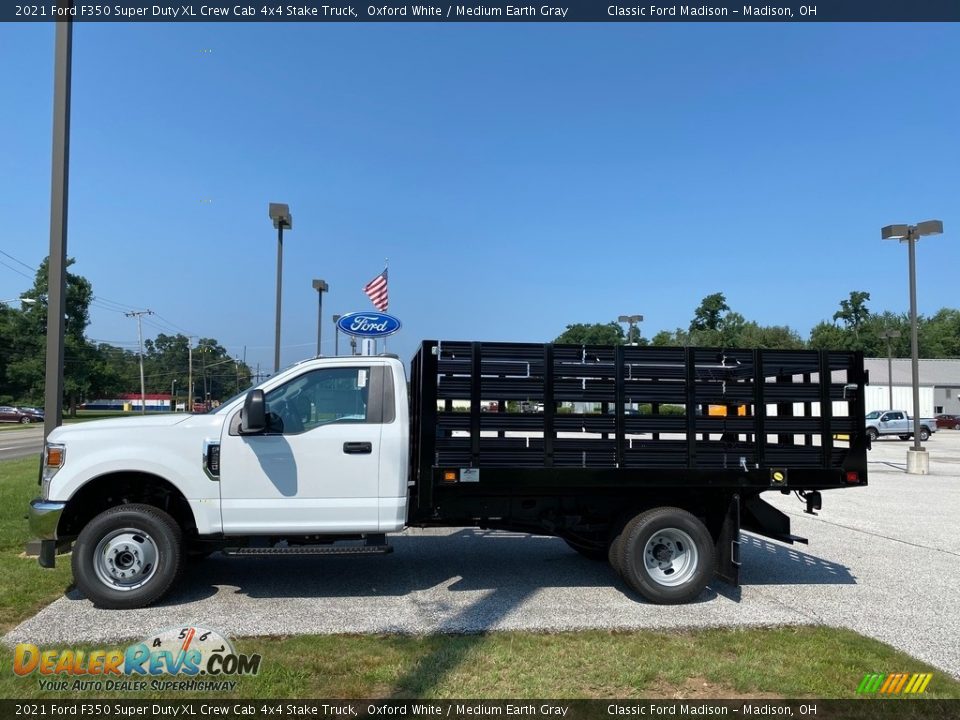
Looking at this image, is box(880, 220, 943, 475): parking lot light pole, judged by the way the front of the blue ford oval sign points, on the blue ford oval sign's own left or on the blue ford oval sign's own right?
on the blue ford oval sign's own left

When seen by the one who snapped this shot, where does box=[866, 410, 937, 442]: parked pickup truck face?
facing to the left of the viewer

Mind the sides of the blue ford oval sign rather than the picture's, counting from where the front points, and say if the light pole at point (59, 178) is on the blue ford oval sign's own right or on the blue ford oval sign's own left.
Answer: on the blue ford oval sign's own right

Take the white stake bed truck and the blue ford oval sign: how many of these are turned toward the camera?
1

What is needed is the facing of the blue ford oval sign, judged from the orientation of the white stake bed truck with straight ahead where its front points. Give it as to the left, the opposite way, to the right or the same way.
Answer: to the left

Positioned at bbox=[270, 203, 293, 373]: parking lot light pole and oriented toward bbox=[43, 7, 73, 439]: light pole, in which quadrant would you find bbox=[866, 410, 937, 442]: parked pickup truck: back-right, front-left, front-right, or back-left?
back-left

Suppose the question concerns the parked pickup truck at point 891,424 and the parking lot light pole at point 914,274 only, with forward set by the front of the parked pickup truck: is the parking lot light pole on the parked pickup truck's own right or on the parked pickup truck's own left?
on the parked pickup truck's own left

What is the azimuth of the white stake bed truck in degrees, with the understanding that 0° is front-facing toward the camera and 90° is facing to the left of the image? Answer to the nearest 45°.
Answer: approximately 90°
